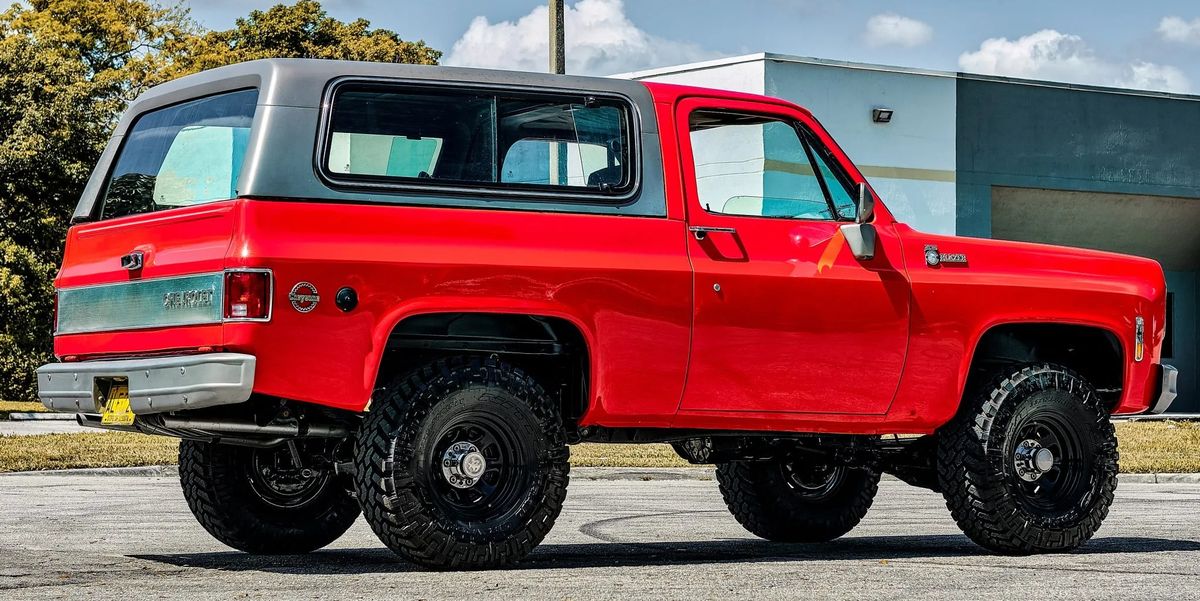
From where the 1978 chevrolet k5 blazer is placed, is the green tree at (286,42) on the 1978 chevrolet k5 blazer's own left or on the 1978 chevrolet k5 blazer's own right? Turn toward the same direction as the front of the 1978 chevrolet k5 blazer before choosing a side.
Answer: on the 1978 chevrolet k5 blazer's own left

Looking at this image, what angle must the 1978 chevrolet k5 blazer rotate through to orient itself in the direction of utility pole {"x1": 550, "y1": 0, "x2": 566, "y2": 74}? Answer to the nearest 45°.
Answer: approximately 45° to its left

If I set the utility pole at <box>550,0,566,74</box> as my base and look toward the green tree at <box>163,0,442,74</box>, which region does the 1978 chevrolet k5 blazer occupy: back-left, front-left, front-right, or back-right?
back-left

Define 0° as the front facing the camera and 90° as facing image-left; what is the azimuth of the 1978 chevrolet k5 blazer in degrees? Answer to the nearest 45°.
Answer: approximately 225°
